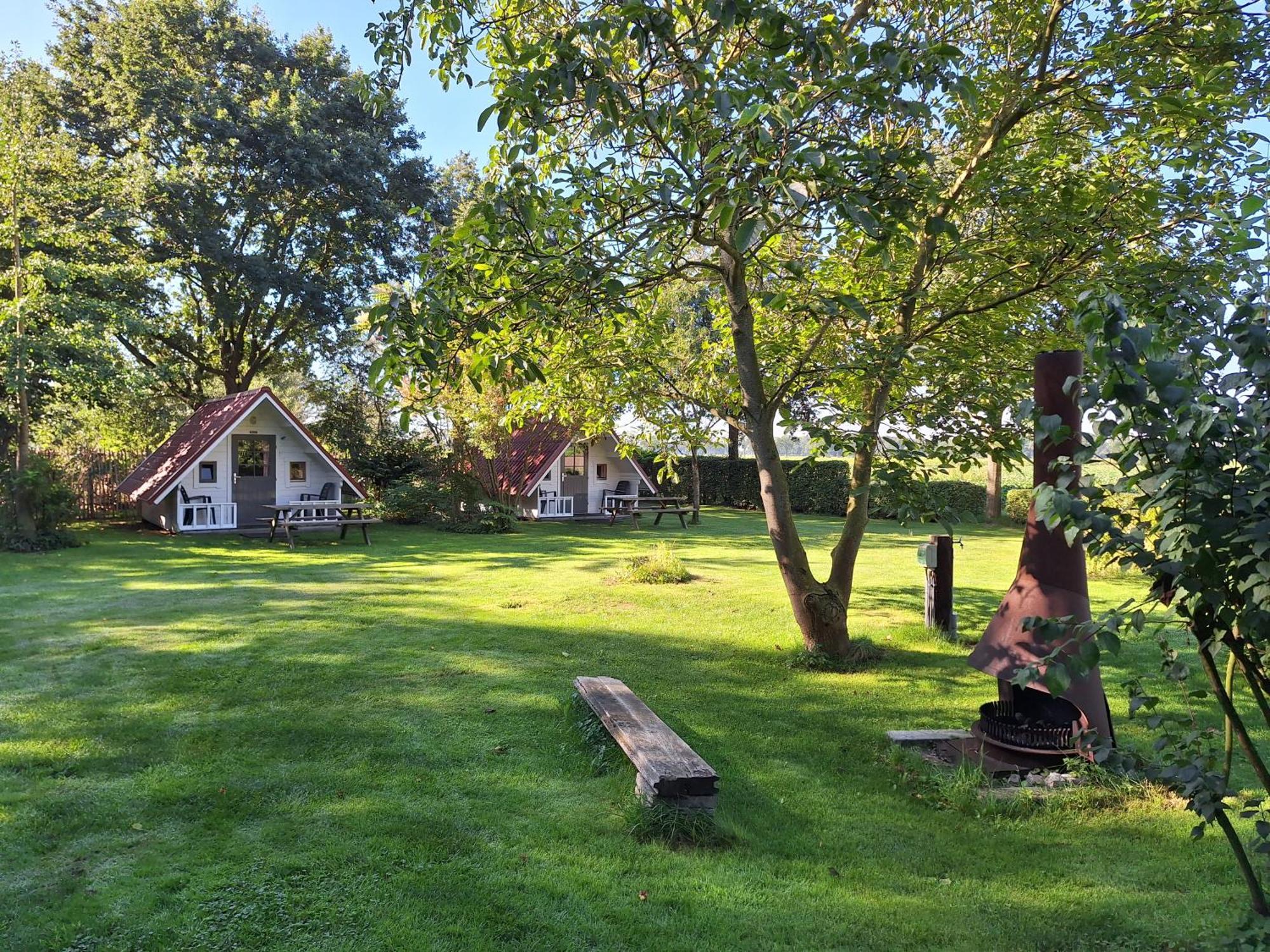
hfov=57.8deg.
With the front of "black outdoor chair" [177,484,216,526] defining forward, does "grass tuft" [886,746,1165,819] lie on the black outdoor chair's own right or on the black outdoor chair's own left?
on the black outdoor chair's own right

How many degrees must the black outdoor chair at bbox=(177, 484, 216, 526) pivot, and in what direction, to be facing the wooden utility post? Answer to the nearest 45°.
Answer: approximately 45° to its right

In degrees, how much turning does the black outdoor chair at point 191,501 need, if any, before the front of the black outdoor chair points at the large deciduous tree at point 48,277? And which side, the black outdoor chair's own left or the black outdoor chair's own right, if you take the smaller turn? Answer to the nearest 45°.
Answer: approximately 135° to the black outdoor chair's own right

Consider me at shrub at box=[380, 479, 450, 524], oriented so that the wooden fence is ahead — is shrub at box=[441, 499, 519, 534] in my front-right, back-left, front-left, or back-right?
back-left

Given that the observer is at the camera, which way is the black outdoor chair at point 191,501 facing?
facing to the right of the viewer

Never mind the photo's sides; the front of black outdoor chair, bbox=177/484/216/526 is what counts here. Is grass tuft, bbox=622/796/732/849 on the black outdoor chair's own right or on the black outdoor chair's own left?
on the black outdoor chair's own right
